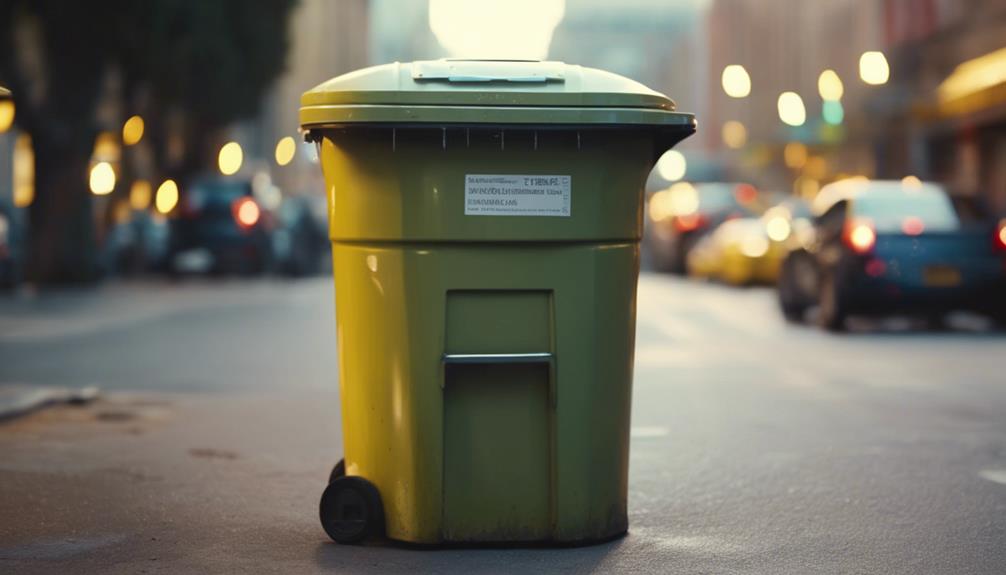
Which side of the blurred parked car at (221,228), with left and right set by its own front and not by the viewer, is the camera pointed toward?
back

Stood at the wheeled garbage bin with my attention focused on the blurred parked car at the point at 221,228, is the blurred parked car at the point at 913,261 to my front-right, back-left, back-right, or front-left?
front-right

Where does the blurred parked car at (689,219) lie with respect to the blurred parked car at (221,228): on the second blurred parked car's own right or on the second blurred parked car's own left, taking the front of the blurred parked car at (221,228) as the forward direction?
on the second blurred parked car's own right

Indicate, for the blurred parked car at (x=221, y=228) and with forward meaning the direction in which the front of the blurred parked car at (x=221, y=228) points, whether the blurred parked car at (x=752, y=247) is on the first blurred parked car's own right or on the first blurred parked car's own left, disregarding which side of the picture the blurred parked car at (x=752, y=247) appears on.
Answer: on the first blurred parked car's own right

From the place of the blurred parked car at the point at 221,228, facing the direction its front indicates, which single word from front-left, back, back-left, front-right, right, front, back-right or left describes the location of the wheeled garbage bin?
back
